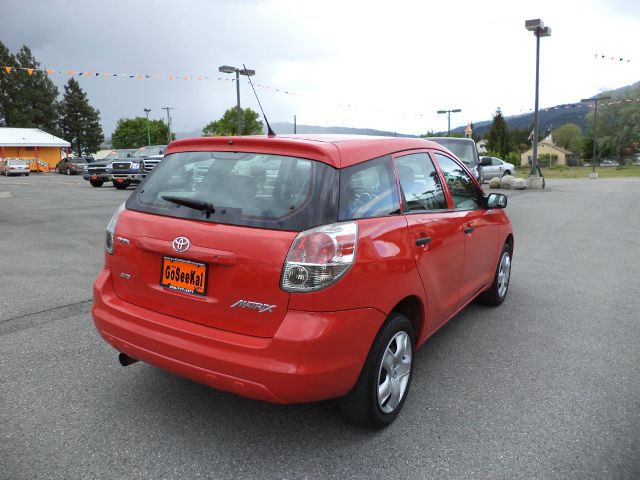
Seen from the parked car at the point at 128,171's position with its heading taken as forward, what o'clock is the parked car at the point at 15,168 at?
the parked car at the point at 15,168 is roughly at 4 o'clock from the parked car at the point at 128,171.

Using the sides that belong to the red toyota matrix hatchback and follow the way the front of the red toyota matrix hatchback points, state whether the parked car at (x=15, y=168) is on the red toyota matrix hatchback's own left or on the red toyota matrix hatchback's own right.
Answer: on the red toyota matrix hatchback's own left

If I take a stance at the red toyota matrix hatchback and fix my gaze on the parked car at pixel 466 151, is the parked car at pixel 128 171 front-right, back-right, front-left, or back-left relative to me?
front-left

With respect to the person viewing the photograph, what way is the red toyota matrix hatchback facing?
facing away from the viewer and to the right of the viewer

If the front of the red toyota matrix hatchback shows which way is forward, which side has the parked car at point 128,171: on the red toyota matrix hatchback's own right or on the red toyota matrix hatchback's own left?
on the red toyota matrix hatchback's own left

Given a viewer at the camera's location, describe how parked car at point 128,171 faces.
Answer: facing the viewer and to the left of the viewer

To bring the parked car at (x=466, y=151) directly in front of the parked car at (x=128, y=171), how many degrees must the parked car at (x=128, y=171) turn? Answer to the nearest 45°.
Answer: approximately 90° to its left

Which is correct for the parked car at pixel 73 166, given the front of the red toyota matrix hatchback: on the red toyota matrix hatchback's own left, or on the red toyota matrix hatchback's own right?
on the red toyota matrix hatchback's own left

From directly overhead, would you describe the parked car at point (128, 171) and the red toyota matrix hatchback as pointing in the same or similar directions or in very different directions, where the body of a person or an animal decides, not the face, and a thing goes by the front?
very different directions

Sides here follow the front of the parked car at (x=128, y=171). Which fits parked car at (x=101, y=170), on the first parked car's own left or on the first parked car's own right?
on the first parked car's own right
